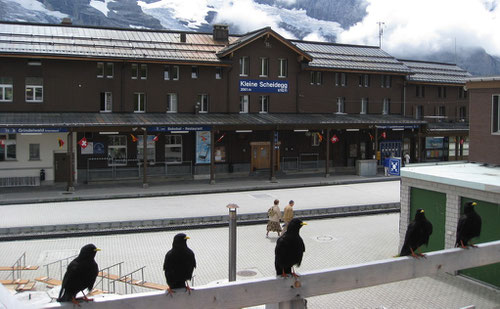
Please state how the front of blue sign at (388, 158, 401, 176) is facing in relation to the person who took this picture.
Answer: facing the viewer

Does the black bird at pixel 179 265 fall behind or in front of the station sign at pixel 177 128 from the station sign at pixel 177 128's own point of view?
in front

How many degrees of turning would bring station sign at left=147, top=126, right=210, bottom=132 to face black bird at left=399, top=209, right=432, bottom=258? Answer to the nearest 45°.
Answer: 0° — it already faces it

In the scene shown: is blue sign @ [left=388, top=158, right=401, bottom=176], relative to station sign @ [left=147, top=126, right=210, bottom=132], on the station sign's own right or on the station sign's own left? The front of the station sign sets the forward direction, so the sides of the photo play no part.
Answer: on the station sign's own left

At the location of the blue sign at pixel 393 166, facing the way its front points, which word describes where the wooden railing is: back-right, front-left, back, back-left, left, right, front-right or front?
front

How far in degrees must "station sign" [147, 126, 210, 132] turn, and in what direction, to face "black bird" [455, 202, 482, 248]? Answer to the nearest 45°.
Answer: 0° — it already faces it

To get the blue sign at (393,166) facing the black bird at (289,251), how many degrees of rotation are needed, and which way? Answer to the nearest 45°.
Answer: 0° — it already faces it

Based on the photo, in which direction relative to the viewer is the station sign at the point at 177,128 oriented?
toward the camera

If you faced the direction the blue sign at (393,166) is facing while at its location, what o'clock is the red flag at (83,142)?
The red flag is roughly at 2 o'clock from the blue sign.

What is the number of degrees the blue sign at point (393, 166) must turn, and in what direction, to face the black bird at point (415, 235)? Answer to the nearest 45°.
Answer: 0° — it already faces it

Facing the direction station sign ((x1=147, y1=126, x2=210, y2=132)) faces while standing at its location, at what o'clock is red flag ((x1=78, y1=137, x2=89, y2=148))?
The red flag is roughly at 3 o'clock from the station sign.
